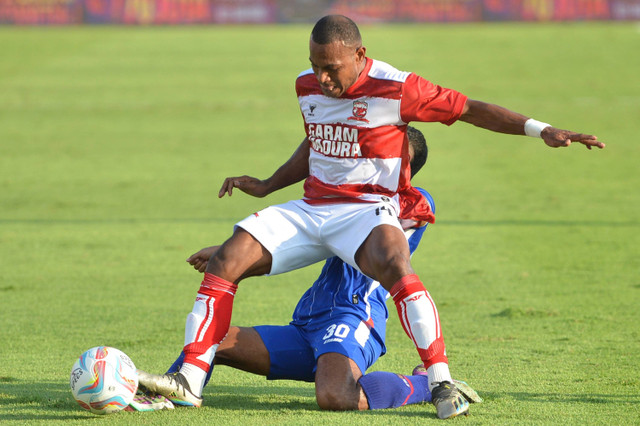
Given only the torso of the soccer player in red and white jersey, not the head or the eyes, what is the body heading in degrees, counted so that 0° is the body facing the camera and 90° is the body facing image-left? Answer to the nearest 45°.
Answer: approximately 45°

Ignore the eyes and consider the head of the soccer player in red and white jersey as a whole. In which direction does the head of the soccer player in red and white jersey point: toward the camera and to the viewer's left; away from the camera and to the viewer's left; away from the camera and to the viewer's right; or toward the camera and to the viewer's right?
toward the camera and to the viewer's left

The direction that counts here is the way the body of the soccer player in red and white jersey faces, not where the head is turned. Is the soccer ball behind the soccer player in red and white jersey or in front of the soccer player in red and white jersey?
in front
